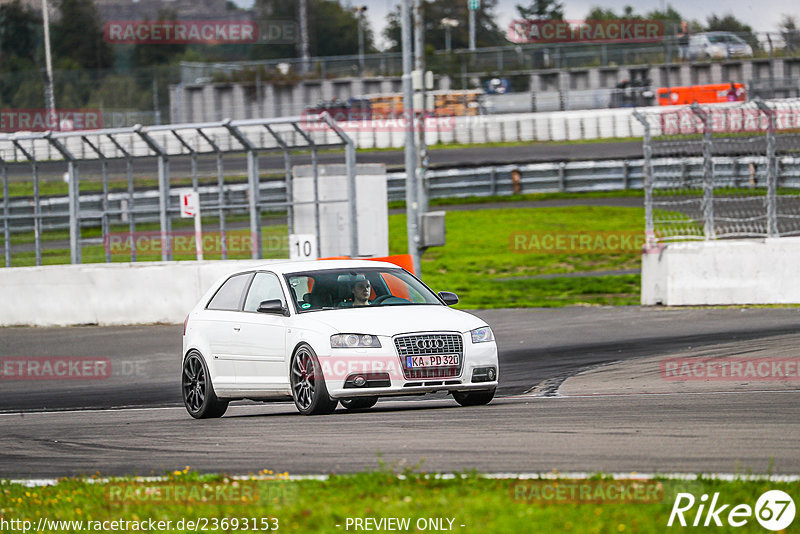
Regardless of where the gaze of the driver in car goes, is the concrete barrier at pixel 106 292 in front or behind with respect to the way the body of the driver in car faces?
behind

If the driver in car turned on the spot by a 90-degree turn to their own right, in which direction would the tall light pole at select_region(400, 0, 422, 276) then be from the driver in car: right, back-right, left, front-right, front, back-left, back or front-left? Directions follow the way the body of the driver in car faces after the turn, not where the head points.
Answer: back-right

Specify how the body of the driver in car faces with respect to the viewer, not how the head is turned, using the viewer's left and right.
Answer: facing the viewer and to the right of the viewer

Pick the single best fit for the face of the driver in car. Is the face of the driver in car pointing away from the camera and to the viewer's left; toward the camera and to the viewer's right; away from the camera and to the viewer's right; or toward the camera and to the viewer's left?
toward the camera and to the viewer's right

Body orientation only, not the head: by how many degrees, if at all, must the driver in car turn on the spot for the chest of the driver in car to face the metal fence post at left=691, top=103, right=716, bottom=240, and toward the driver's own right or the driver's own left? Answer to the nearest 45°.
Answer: approximately 90° to the driver's own left

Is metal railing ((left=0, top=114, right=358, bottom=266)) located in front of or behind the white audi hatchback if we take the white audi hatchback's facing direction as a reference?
behind

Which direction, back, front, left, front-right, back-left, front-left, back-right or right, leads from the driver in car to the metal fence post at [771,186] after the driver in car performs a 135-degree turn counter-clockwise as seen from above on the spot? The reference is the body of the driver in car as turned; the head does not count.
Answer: front-right

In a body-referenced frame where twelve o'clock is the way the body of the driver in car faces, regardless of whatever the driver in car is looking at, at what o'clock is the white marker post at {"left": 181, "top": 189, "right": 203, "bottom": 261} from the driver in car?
The white marker post is roughly at 7 o'clock from the driver in car.
